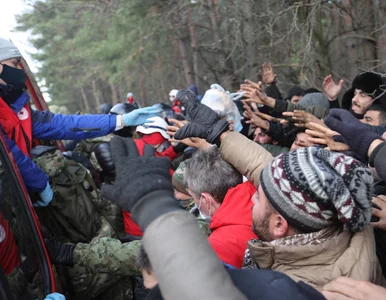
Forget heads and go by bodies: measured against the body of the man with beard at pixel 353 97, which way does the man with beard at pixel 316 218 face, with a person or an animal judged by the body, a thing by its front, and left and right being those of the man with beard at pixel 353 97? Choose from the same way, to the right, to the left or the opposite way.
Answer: to the right

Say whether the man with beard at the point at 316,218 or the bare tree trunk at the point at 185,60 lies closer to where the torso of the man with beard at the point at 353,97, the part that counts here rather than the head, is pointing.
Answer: the man with beard

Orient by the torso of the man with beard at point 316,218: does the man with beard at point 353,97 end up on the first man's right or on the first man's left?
on the first man's right

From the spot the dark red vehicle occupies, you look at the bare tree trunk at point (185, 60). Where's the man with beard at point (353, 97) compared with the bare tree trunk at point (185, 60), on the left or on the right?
right

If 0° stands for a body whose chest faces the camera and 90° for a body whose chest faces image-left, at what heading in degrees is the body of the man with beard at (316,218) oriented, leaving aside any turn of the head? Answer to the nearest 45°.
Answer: approximately 135°
